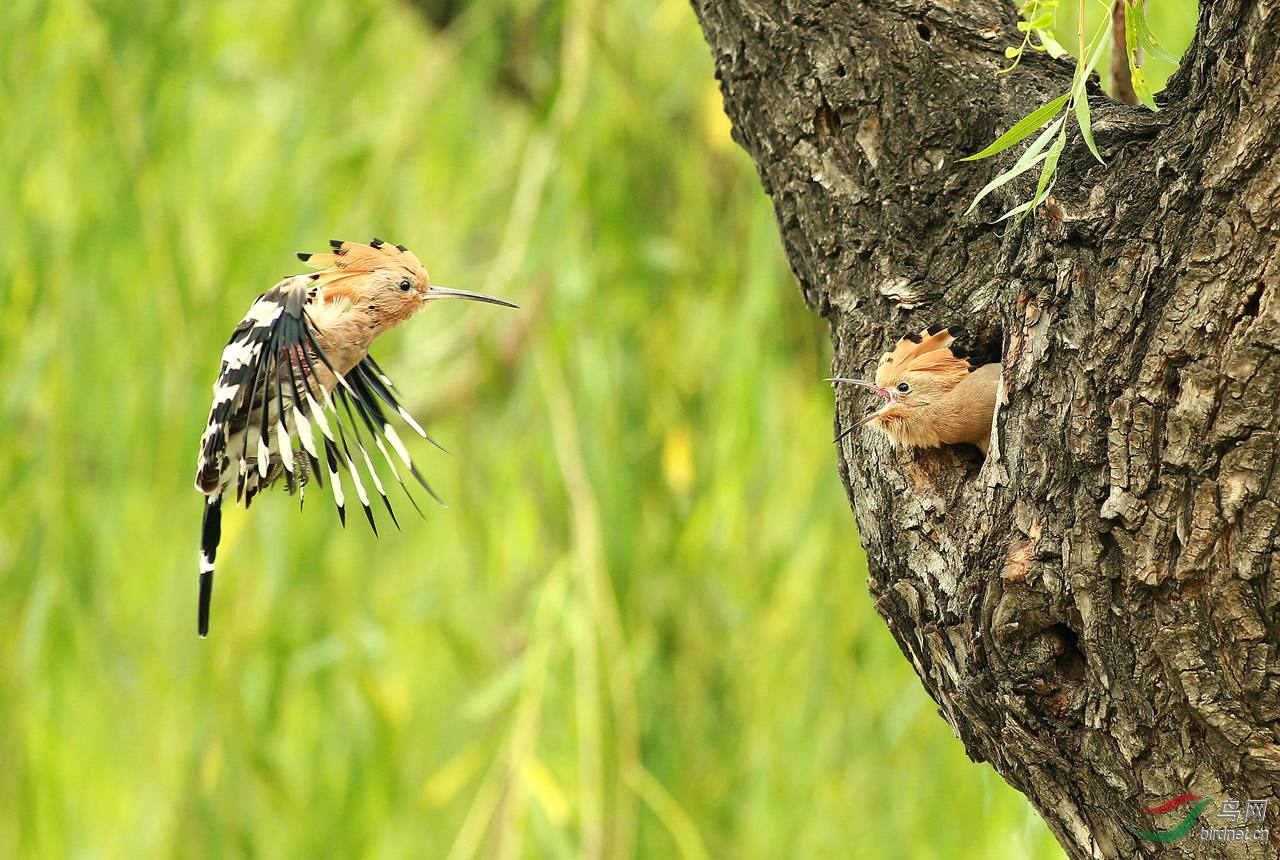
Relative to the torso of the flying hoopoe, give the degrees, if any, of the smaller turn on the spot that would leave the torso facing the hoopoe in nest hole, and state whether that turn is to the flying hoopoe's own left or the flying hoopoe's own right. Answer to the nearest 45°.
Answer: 0° — it already faces it

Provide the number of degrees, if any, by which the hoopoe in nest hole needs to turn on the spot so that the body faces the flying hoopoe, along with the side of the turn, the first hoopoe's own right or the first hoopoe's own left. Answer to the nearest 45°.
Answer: approximately 45° to the first hoopoe's own left

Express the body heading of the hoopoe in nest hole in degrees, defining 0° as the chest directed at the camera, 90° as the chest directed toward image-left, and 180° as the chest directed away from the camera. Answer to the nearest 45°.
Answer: approximately 90°

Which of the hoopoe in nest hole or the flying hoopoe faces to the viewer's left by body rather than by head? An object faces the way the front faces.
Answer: the hoopoe in nest hole

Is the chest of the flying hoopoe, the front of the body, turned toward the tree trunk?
yes

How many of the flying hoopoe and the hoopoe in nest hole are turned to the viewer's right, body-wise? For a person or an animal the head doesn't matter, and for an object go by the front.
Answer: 1

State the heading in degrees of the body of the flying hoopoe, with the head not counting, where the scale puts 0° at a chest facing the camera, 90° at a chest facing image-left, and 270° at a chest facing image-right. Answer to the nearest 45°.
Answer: approximately 270°

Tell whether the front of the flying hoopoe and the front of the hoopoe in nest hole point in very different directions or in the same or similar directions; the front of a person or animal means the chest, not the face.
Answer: very different directions
